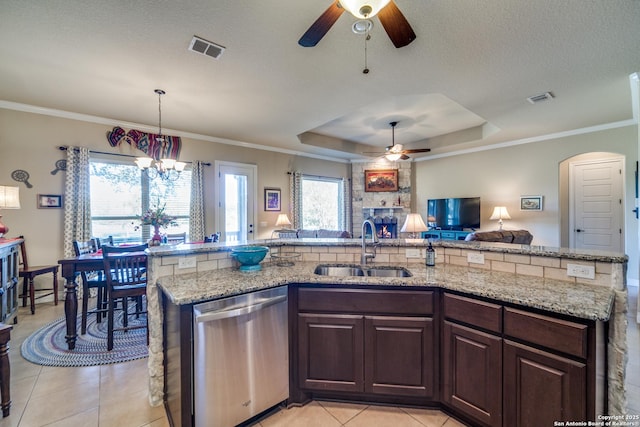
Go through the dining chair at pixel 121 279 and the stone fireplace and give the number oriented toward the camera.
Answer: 1

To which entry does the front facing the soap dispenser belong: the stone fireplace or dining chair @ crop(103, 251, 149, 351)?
the stone fireplace

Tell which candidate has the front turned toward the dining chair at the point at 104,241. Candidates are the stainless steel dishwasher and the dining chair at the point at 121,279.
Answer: the dining chair at the point at 121,279

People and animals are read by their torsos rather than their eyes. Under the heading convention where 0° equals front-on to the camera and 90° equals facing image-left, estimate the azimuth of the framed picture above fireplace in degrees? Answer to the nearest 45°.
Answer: approximately 0°

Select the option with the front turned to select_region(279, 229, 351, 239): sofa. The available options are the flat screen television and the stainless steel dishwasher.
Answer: the flat screen television

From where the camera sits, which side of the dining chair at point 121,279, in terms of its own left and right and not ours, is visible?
back

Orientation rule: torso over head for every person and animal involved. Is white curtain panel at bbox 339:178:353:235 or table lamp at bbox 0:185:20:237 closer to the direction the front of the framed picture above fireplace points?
the table lamp

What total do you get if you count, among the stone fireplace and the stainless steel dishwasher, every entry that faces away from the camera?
0

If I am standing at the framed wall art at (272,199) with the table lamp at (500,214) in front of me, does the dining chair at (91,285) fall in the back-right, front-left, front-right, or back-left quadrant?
back-right

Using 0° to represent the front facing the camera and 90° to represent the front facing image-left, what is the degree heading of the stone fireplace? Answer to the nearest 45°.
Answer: approximately 0°
